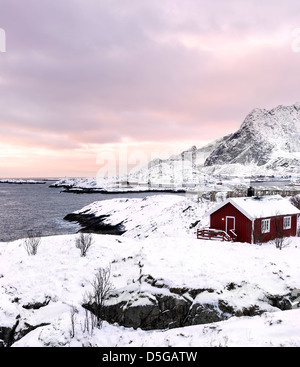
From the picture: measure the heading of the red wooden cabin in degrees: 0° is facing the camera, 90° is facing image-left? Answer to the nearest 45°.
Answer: approximately 45°

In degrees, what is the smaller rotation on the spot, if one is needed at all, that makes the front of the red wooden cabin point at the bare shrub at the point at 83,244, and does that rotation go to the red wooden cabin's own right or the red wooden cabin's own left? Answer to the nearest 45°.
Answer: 0° — it already faces it
